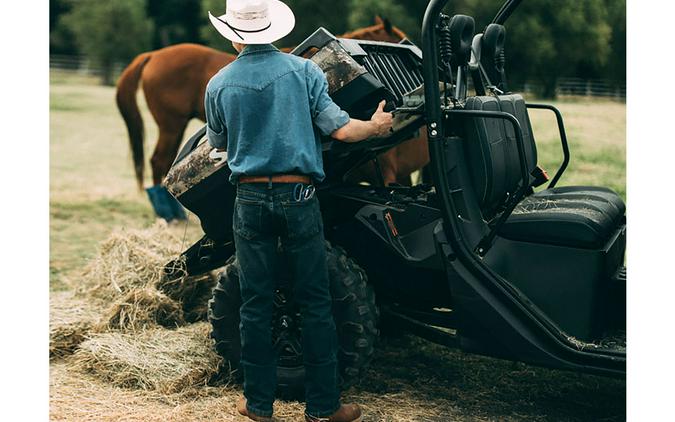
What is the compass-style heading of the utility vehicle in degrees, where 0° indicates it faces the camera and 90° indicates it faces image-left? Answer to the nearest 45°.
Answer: approximately 270°

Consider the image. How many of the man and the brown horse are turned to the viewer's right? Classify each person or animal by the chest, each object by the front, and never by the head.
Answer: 1

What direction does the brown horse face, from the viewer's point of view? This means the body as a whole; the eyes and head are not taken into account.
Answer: to the viewer's right

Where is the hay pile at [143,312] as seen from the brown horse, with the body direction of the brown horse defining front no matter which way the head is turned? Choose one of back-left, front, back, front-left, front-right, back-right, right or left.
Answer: right

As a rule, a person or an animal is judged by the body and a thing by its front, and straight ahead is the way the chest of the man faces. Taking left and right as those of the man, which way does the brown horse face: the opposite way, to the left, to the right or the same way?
to the right

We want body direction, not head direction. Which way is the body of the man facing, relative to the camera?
away from the camera

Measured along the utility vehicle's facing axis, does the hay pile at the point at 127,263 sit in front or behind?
behind

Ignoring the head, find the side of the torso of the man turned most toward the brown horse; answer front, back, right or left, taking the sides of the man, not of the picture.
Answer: front

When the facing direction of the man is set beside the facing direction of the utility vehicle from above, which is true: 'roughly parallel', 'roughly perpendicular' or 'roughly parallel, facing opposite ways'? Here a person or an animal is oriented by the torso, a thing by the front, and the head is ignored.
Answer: roughly perpendicular
